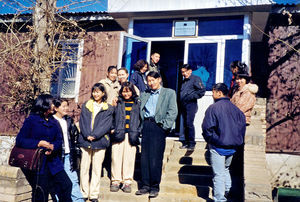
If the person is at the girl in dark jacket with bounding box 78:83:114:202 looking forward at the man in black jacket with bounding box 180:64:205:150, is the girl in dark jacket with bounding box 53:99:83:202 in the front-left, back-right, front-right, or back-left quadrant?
back-left

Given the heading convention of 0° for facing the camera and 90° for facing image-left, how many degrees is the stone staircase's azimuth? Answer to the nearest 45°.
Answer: approximately 0°

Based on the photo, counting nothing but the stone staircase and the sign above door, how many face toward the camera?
2

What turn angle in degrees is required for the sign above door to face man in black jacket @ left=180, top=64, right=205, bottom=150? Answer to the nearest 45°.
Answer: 0° — it already faces them

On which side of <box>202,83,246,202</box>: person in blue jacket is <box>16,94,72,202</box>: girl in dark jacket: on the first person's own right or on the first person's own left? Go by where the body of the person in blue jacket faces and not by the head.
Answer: on the first person's own left

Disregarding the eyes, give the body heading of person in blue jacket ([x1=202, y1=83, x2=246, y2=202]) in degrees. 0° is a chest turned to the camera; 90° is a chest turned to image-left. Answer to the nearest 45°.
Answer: approximately 135°

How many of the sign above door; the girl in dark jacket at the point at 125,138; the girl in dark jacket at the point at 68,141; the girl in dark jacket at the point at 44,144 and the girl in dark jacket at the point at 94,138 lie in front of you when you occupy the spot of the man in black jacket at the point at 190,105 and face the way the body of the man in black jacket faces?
4

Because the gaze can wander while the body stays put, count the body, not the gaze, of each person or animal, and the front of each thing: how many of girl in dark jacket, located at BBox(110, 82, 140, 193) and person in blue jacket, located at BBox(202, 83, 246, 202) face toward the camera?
1
